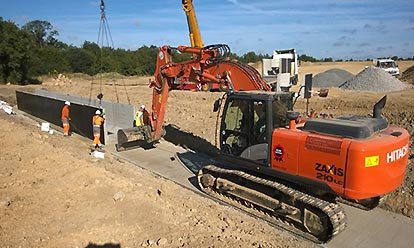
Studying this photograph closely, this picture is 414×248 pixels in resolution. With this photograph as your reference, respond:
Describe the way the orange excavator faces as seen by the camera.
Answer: facing away from the viewer and to the left of the viewer

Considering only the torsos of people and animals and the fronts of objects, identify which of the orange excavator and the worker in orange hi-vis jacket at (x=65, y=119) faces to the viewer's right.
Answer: the worker in orange hi-vis jacket

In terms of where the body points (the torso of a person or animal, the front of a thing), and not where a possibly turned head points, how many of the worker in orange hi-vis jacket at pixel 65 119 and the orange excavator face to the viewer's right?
1

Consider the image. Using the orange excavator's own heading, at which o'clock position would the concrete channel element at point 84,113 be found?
The concrete channel element is roughly at 12 o'clock from the orange excavator.

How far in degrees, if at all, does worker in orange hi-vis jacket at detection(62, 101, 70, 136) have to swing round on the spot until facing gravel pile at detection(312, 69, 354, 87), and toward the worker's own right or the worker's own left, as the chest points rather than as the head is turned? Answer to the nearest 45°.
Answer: approximately 45° to the worker's own left

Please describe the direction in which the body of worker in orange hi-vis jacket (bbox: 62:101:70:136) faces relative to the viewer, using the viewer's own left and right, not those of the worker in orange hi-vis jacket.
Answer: facing to the right of the viewer
